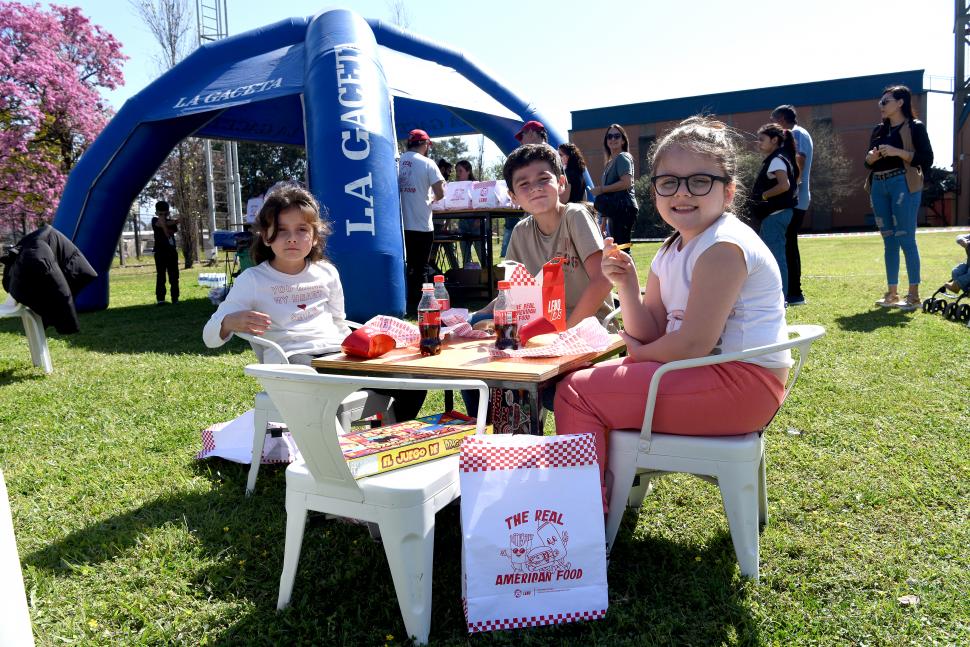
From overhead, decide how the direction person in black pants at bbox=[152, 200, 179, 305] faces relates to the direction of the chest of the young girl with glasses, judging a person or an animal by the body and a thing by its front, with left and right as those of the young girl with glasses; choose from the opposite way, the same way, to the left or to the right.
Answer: to the left

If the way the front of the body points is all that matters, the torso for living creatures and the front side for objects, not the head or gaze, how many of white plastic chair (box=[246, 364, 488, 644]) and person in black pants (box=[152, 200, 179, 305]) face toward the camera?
1

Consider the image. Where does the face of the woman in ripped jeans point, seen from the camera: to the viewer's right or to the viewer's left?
to the viewer's left

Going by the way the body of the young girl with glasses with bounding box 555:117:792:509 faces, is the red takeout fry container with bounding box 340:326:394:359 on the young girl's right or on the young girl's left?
on the young girl's right

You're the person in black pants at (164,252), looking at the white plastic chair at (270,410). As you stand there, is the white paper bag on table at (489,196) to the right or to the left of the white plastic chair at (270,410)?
left

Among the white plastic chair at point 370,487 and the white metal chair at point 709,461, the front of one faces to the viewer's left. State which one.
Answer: the white metal chair at point 709,461

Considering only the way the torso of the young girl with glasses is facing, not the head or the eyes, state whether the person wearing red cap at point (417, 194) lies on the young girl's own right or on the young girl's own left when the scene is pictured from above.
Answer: on the young girl's own right

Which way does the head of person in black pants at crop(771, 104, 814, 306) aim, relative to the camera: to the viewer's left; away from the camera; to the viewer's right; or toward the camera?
to the viewer's left

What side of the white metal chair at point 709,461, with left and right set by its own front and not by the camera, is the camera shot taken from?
left

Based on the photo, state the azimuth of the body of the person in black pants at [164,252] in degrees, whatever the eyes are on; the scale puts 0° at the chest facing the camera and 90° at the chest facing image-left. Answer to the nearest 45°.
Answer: approximately 0°
